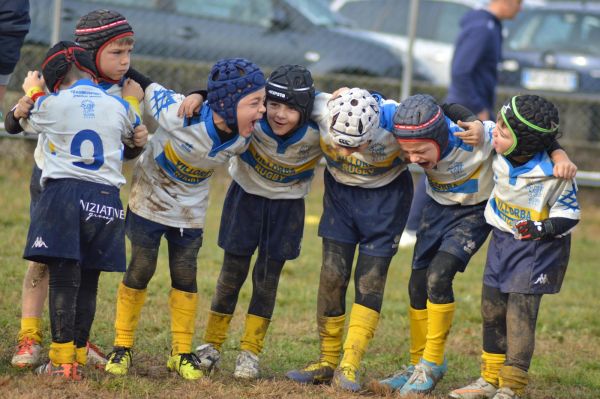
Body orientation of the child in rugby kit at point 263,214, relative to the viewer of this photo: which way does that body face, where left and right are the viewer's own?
facing the viewer

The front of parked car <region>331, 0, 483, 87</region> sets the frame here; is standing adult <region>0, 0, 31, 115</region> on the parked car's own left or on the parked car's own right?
on the parked car's own right

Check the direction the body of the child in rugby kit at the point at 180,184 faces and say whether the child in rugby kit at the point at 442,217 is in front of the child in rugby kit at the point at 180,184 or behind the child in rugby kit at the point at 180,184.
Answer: in front

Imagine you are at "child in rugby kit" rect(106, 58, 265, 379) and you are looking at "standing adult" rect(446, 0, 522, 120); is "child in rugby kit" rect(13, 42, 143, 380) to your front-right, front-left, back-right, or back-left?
back-left

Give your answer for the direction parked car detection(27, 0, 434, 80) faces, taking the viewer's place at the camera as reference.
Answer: facing to the right of the viewer

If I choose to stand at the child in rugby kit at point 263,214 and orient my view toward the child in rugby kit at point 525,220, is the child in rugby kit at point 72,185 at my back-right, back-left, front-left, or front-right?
back-right

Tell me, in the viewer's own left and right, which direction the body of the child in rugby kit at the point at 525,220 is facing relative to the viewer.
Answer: facing the viewer and to the left of the viewer
